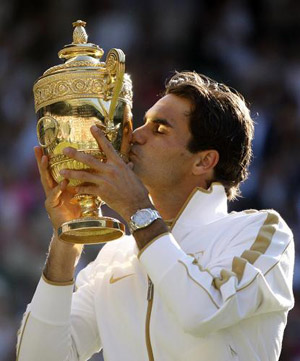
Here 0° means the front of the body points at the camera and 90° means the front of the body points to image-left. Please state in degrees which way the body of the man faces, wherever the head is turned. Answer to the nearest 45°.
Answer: approximately 45°
